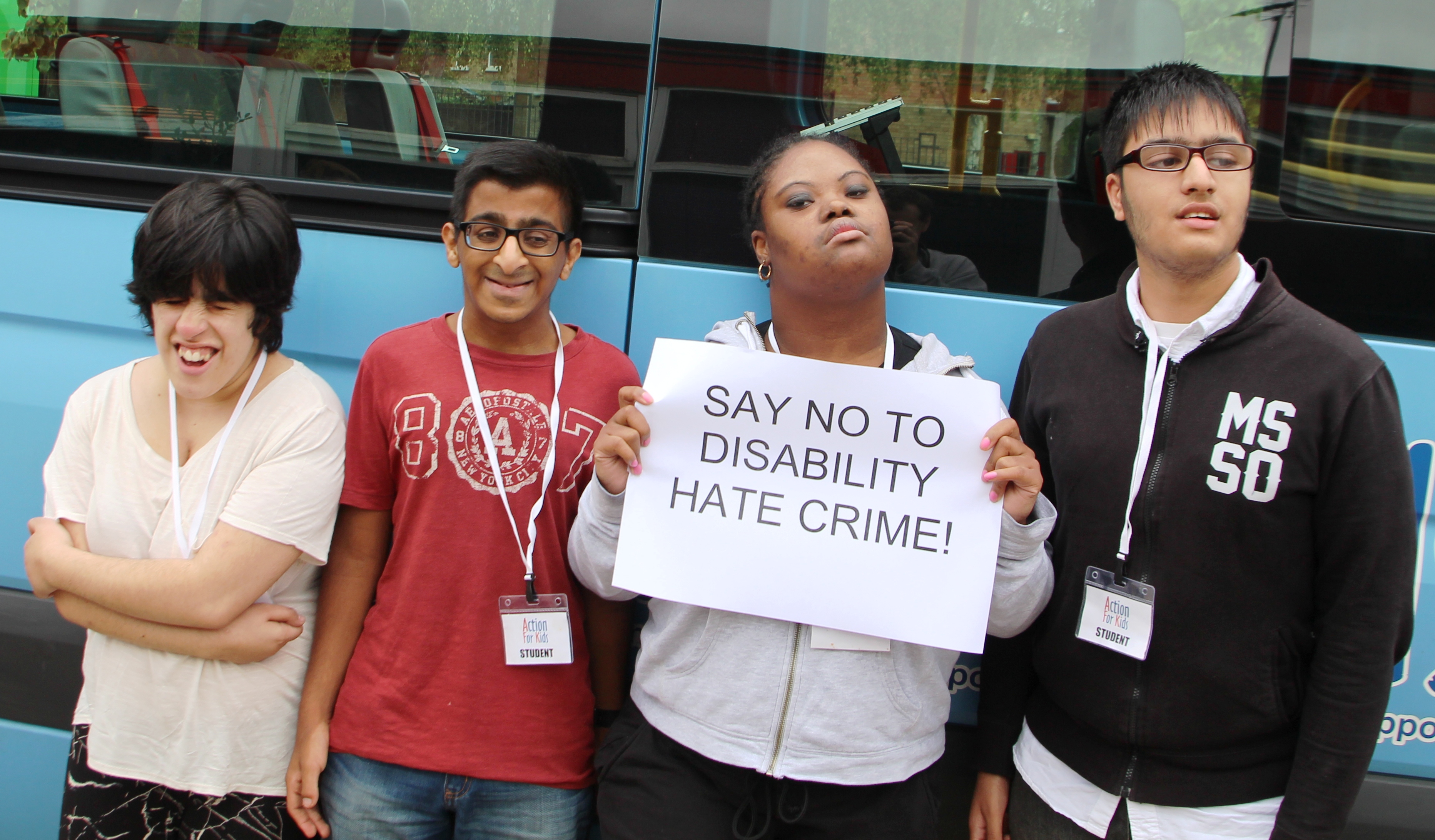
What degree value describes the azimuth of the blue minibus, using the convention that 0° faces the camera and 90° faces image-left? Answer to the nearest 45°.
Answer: approximately 270°

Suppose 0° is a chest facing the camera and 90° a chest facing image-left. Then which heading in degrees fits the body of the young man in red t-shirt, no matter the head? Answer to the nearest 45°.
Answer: approximately 0°

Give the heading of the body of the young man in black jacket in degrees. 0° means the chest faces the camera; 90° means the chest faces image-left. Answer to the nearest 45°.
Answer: approximately 0°
